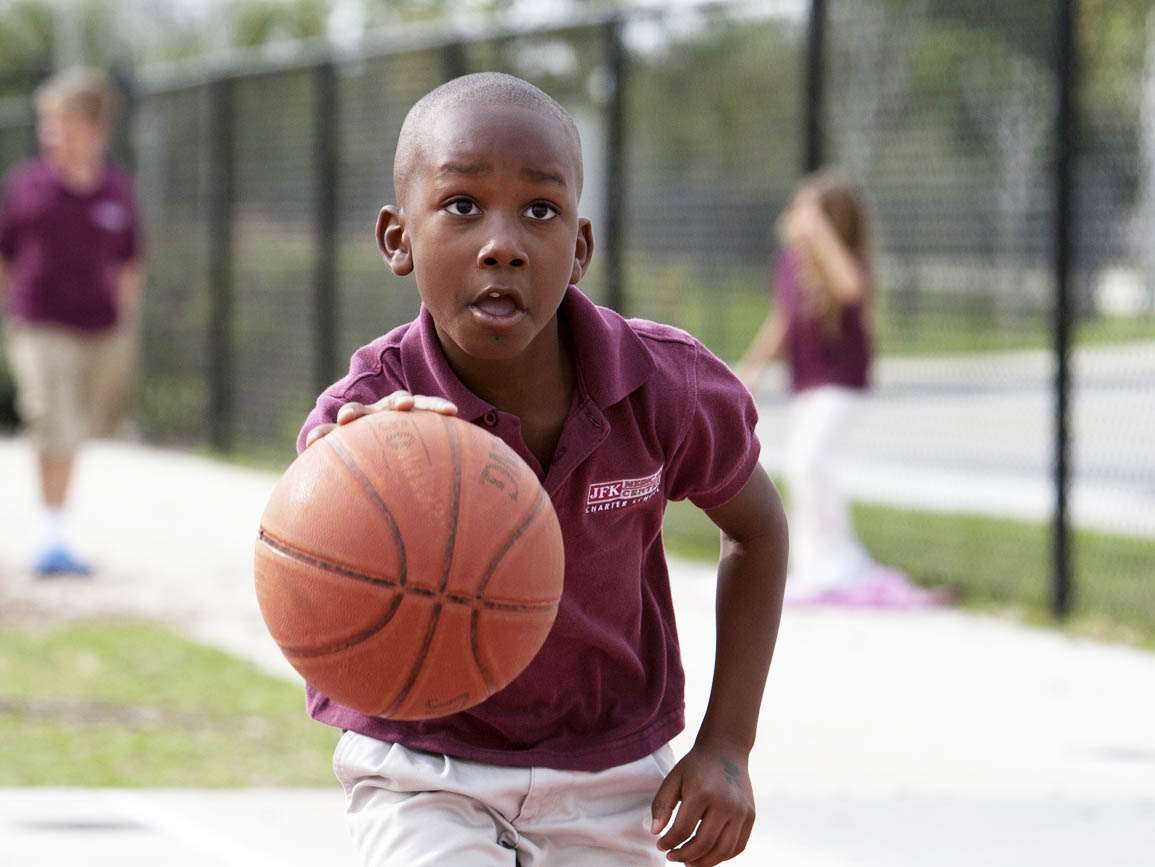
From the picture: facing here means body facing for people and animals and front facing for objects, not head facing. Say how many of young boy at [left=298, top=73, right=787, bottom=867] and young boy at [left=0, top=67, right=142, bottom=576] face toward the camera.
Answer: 2

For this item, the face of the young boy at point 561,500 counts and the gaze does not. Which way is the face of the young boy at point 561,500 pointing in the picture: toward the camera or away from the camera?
toward the camera

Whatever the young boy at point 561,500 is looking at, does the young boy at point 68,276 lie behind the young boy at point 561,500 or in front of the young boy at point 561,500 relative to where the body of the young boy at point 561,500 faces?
behind

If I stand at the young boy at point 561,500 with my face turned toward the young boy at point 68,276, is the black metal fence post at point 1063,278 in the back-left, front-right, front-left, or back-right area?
front-right

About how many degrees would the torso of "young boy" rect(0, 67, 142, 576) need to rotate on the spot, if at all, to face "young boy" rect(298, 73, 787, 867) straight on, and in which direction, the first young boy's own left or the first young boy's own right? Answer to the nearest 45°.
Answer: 0° — they already face them

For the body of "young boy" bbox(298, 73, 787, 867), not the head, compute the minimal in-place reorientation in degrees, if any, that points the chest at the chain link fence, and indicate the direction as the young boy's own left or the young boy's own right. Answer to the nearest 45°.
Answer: approximately 180°

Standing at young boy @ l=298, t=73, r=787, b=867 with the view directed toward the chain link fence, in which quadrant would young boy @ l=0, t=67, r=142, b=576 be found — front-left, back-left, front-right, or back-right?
front-left

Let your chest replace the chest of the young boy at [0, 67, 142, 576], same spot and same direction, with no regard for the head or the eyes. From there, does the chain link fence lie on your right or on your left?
on your left

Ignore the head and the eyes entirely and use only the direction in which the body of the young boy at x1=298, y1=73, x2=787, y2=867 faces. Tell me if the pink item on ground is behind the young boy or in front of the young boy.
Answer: behind

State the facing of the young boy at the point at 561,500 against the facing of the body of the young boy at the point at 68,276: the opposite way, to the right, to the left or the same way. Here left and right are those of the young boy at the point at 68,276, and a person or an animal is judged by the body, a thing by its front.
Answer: the same way

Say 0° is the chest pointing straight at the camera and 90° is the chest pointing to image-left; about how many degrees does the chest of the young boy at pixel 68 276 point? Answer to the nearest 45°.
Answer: approximately 0°

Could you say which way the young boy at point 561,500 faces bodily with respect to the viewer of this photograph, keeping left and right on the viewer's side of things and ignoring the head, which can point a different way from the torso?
facing the viewer

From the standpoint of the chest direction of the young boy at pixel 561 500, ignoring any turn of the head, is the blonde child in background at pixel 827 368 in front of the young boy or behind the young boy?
behind

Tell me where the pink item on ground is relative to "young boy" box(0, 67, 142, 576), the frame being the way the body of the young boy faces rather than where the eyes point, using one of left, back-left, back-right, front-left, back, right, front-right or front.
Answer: front-left

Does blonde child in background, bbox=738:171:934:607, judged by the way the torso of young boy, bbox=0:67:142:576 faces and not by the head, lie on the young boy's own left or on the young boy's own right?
on the young boy's own left
